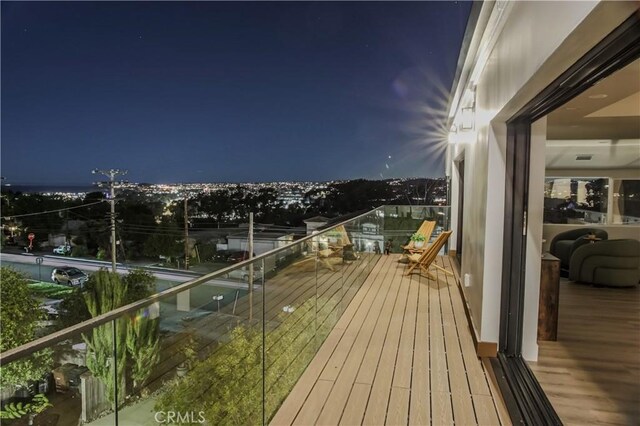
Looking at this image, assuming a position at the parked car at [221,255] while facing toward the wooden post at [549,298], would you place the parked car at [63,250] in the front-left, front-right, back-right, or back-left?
back-right

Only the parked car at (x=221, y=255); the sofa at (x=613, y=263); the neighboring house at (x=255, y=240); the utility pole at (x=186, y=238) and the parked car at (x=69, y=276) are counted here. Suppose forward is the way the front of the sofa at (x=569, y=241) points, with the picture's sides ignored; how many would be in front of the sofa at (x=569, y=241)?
1

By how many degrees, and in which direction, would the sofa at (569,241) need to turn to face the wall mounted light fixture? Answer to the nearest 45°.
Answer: approximately 90° to its right

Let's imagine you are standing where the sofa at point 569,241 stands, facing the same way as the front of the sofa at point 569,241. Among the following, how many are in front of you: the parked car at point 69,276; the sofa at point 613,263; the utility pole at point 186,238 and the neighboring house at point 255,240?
1

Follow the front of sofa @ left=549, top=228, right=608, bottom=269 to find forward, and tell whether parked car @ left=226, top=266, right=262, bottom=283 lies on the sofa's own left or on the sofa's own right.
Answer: on the sofa's own right

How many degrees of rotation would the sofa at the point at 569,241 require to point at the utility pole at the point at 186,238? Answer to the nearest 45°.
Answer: approximately 180°

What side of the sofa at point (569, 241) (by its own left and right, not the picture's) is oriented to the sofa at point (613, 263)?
front

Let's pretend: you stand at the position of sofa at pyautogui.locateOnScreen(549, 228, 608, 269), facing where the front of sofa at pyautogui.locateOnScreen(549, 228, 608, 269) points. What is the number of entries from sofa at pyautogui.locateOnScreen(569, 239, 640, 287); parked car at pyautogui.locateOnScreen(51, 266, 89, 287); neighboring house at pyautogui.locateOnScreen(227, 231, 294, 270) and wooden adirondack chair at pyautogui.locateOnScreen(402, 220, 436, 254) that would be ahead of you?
1

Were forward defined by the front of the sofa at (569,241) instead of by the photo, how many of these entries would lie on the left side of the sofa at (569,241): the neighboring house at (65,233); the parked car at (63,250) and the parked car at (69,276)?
0

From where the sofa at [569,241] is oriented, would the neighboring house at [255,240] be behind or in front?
behind

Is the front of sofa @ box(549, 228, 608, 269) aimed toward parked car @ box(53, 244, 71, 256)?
no

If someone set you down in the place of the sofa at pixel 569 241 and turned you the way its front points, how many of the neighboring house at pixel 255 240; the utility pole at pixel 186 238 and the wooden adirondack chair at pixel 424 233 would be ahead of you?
0

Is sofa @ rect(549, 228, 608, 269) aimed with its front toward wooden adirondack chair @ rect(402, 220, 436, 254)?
no

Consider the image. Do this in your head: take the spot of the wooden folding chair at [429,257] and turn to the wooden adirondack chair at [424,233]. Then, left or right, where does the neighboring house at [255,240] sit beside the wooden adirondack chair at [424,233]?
left

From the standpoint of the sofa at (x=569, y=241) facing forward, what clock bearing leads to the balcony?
The balcony is roughly at 2 o'clock from the sofa.
